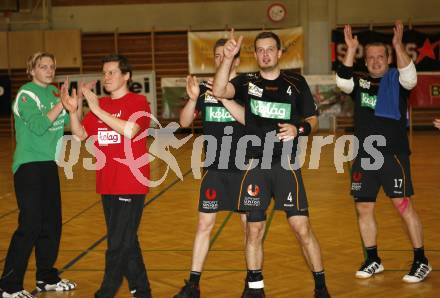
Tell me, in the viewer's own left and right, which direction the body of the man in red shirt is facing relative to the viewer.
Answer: facing the viewer and to the left of the viewer

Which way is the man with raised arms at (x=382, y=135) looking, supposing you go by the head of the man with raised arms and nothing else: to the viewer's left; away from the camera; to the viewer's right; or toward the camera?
toward the camera

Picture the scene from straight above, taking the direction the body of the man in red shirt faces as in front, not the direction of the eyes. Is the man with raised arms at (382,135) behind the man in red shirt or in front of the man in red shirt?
behind

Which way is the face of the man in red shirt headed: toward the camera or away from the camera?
toward the camera
